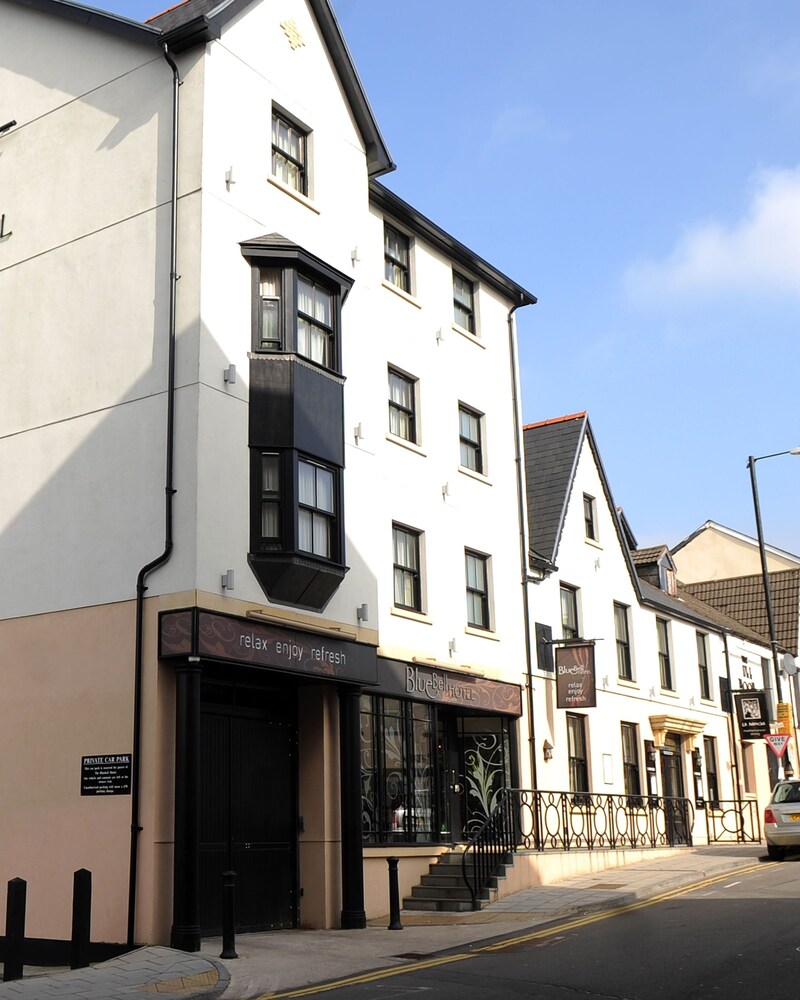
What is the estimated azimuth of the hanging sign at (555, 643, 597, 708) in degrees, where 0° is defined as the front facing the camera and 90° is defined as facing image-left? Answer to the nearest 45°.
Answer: approximately 0°

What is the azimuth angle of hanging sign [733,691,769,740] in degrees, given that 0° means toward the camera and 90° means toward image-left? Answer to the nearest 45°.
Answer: approximately 0°

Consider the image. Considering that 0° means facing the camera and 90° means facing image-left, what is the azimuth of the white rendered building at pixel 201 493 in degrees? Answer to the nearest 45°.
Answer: approximately 315°

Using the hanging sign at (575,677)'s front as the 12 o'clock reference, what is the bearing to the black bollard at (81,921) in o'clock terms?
The black bollard is roughly at 1 o'clock from the hanging sign.

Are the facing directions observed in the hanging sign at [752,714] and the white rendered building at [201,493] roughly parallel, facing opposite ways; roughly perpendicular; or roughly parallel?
roughly perpendicular

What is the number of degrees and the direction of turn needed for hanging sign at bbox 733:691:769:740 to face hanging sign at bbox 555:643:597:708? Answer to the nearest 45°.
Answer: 0° — it already faces it
